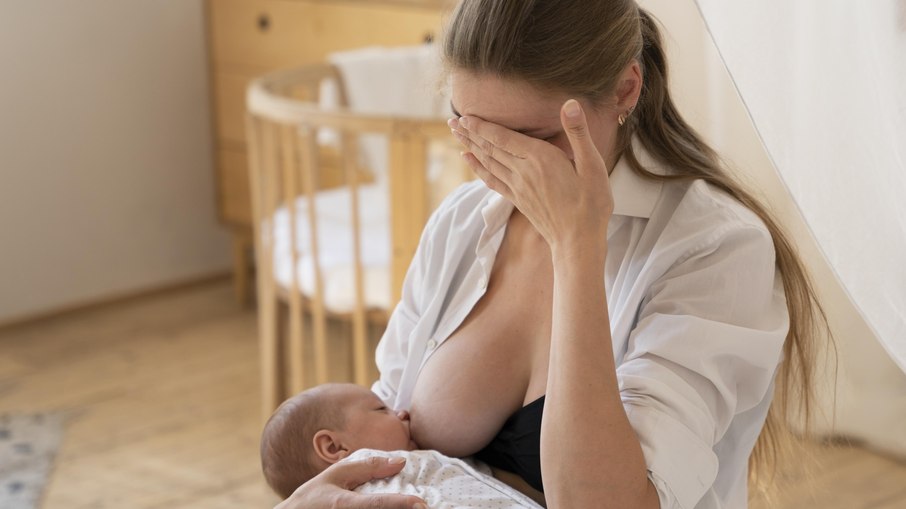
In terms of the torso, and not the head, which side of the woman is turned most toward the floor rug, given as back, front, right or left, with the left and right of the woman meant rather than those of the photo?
right

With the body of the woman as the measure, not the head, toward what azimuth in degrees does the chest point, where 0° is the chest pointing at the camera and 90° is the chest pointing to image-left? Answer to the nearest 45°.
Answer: approximately 45°

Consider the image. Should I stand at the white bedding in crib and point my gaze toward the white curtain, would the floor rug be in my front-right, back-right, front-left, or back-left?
back-right

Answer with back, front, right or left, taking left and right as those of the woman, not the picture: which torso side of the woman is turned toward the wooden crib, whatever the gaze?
right

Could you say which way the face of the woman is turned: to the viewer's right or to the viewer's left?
to the viewer's left

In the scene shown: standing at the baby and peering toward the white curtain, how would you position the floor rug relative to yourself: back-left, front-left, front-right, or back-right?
back-left
